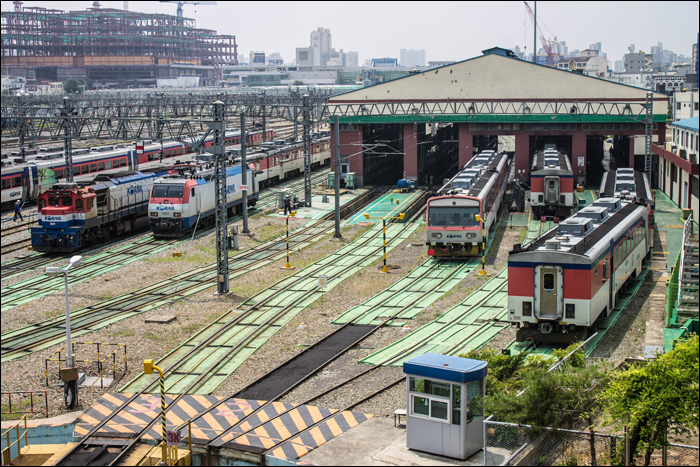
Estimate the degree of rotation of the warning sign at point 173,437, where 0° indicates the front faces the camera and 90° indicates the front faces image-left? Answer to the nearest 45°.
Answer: approximately 0°

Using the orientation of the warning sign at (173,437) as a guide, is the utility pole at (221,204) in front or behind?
behind

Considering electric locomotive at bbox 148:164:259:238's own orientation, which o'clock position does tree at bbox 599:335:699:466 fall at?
The tree is roughly at 10 o'clock from the electric locomotive.

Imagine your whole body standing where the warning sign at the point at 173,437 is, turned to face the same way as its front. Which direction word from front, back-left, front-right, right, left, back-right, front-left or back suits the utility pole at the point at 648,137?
back-left

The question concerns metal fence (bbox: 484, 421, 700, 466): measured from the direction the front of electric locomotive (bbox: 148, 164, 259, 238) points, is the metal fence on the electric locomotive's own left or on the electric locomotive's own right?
on the electric locomotive's own left

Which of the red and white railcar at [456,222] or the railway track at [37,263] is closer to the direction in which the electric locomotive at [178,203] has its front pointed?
the railway track

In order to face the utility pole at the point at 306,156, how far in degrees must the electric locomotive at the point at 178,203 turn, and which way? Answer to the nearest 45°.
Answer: approximately 180°

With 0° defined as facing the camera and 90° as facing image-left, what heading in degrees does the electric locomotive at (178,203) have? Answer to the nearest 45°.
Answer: approximately 45°

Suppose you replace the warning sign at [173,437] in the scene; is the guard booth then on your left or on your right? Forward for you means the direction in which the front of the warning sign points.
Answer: on your left

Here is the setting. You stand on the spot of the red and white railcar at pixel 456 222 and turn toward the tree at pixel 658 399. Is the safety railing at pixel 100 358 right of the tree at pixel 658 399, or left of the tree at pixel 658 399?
right
